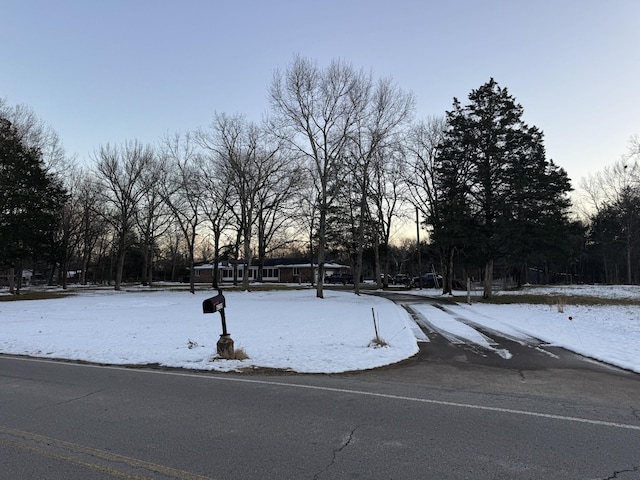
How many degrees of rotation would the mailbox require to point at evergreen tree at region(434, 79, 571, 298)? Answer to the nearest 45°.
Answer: approximately 180°

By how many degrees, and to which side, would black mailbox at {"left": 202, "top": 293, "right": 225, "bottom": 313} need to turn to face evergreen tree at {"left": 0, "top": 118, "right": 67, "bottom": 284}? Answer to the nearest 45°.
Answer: approximately 90° to its right

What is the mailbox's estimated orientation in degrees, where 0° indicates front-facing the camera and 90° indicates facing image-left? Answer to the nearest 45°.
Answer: approximately 45°

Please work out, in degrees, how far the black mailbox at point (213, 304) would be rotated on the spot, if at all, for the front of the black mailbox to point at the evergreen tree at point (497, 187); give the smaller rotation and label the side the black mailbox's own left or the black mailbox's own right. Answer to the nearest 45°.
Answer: approximately 180°

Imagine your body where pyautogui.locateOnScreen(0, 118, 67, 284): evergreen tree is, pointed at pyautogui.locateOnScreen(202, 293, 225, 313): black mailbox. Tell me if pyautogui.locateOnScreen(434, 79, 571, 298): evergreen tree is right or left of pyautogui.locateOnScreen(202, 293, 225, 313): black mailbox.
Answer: left
